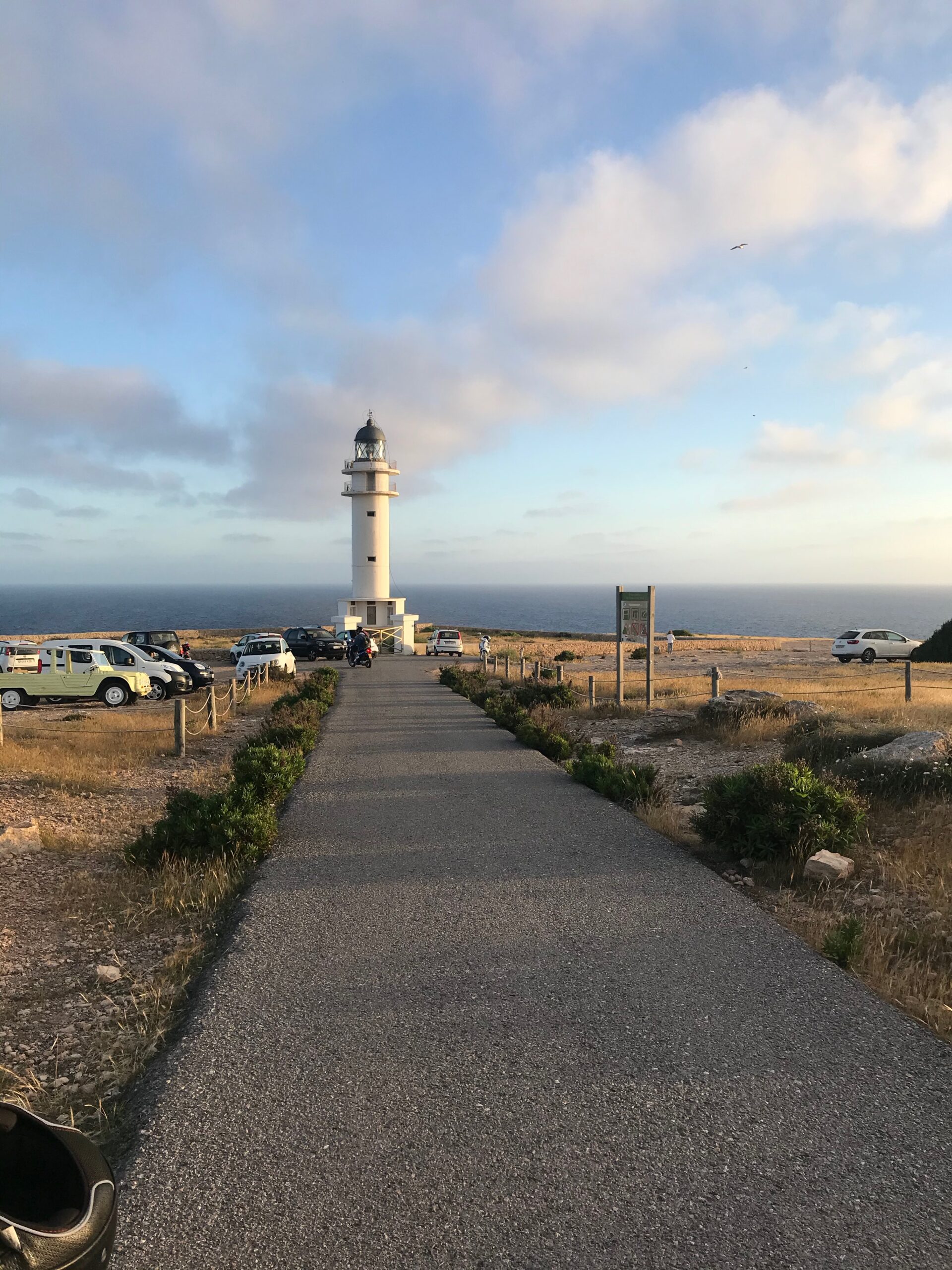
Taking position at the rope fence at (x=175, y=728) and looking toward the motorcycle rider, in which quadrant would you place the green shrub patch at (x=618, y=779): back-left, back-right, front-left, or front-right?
back-right

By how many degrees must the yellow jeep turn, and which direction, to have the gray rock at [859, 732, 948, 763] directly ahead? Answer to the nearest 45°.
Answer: approximately 45° to its right

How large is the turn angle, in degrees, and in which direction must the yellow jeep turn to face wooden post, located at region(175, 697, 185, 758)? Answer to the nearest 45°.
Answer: approximately 90° to its right

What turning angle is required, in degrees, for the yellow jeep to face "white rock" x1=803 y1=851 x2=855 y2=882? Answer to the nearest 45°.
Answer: approximately 90° to its right

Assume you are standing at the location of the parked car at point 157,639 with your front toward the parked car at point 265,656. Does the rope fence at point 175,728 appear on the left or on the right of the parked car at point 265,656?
right

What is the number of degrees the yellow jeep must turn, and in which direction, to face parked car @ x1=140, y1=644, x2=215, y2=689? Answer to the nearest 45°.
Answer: approximately 45° to its left

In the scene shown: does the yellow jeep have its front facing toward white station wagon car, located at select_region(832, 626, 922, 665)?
yes

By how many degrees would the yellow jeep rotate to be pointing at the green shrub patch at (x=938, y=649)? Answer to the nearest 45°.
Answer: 0° — it already faces it

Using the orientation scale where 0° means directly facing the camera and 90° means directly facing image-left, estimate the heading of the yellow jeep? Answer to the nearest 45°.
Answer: approximately 270°

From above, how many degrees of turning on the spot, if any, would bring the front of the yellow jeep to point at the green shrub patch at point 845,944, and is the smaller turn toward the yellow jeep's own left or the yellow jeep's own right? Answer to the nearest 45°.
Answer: approximately 90° to the yellow jeep's own right

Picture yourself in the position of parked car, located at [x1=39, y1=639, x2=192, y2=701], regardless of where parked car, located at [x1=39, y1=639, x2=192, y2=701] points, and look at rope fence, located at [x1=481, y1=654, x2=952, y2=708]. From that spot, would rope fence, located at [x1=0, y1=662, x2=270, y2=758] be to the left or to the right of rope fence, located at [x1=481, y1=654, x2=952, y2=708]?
right

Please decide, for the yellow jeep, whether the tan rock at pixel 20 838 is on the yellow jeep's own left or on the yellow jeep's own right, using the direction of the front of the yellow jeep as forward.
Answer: on the yellow jeep's own right
